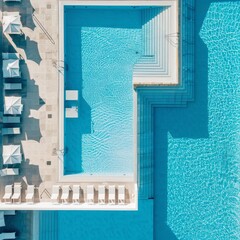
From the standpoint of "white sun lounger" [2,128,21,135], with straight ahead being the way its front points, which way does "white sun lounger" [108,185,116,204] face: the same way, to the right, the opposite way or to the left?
to the left

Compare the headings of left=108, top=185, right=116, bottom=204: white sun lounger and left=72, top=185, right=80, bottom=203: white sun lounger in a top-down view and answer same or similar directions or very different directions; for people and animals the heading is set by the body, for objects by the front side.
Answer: same or similar directions

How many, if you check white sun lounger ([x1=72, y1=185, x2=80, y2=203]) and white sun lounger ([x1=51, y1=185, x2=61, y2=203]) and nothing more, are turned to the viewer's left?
0
